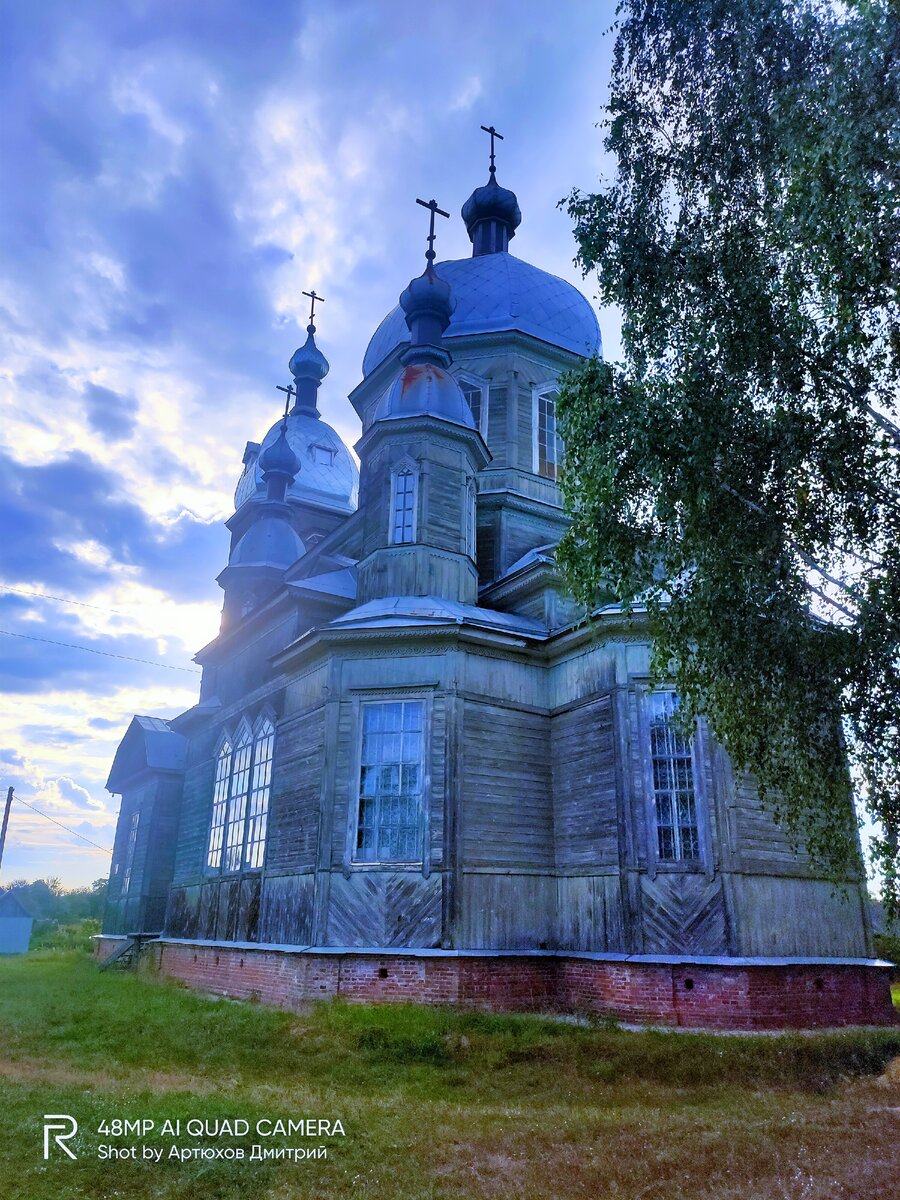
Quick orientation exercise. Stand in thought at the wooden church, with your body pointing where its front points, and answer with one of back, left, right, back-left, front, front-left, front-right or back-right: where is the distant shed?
front

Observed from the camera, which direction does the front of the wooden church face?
facing away from the viewer and to the left of the viewer

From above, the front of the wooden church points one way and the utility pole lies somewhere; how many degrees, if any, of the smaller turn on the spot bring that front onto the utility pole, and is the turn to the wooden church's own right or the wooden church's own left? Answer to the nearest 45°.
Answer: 0° — it already faces it
